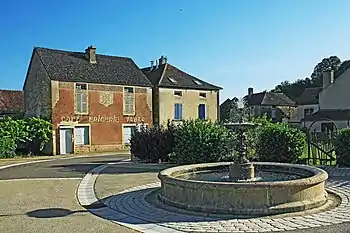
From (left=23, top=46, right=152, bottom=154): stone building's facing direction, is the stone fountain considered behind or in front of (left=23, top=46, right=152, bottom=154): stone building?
in front

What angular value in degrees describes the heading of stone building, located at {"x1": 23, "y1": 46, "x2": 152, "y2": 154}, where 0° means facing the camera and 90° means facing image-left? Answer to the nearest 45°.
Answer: approximately 315°

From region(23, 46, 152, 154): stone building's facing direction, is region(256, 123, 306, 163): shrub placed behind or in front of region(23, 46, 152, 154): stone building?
in front

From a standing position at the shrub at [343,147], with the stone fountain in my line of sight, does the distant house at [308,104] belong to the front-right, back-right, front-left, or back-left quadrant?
back-right

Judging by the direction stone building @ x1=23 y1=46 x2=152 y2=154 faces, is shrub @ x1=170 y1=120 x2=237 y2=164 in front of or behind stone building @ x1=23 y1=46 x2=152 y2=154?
in front

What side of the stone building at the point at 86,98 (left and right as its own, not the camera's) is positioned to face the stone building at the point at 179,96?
left

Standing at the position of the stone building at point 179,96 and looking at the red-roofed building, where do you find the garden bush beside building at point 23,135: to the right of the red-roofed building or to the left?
left

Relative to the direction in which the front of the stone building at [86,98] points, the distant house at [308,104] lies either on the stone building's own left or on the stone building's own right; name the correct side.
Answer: on the stone building's own left
